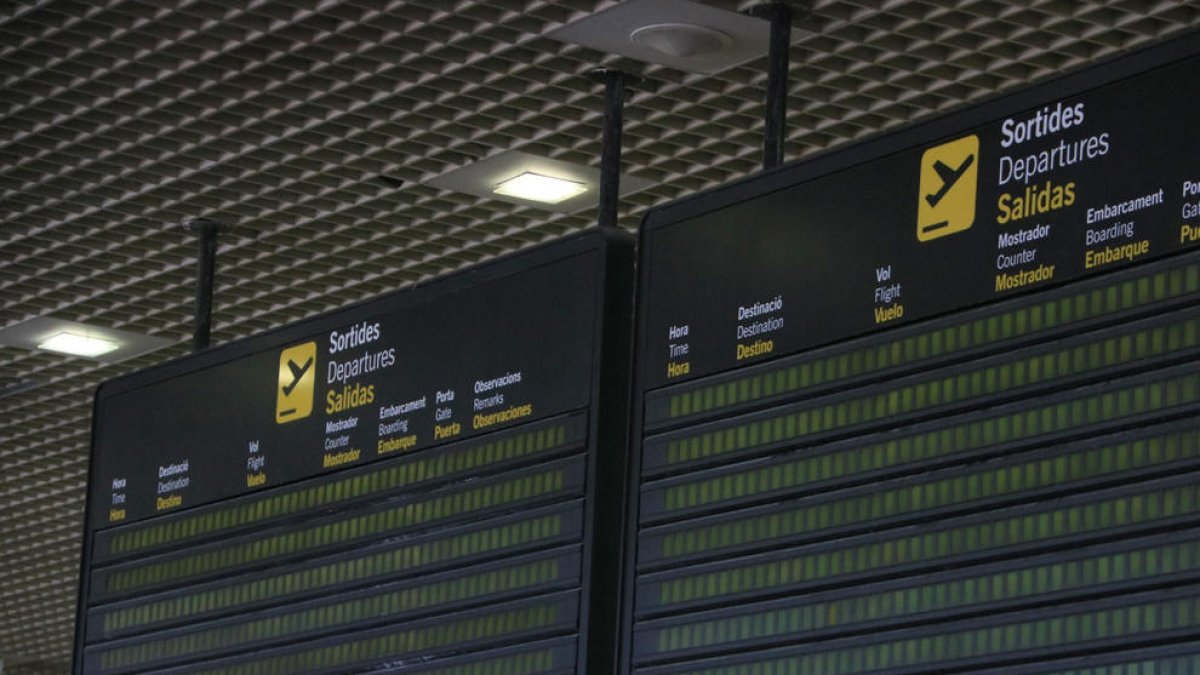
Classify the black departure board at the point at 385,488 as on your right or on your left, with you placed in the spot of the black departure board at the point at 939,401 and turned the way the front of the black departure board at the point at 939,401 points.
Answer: on your right

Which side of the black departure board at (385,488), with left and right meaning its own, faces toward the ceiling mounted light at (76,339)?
right

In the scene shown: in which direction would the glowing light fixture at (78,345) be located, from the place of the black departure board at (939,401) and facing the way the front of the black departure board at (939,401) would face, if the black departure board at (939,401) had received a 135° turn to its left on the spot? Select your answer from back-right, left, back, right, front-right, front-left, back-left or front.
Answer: back-left

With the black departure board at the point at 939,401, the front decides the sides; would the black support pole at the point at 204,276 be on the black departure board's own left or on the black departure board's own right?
on the black departure board's own right
